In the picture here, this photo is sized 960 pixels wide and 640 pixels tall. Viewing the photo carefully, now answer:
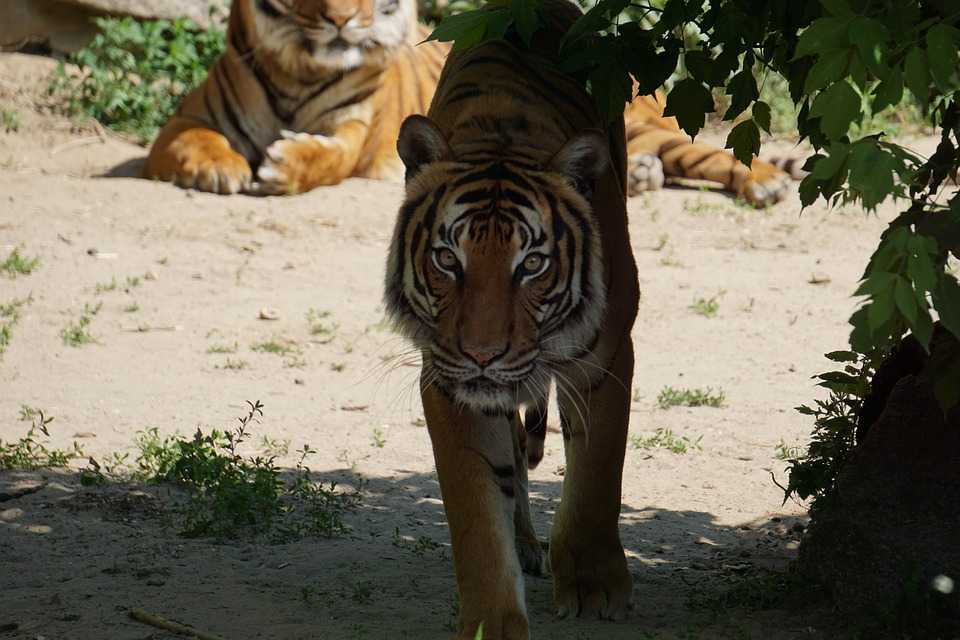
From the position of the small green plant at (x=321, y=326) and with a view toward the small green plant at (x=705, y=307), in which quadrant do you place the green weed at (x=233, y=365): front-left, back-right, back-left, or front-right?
back-right

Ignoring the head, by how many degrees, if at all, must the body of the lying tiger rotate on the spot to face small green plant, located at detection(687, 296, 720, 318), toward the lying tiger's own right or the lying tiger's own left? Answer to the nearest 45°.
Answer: approximately 90° to the lying tiger's own left

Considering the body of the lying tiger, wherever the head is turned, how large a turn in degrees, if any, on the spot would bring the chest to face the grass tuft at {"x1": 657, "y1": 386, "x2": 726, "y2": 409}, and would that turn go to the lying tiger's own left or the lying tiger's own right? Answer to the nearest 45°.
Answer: approximately 90° to the lying tiger's own left

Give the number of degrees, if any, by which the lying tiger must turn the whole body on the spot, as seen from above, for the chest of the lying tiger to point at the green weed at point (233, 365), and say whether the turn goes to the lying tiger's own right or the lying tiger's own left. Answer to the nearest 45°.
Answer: approximately 45° to the lying tiger's own left

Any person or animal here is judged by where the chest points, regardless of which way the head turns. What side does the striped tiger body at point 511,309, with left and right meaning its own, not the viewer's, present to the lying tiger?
back

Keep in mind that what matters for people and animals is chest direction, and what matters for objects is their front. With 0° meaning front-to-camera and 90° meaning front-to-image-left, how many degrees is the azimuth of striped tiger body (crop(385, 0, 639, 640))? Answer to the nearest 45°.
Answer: approximately 0°

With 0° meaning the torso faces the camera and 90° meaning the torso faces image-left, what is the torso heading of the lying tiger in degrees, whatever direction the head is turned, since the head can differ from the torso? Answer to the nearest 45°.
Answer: approximately 45°

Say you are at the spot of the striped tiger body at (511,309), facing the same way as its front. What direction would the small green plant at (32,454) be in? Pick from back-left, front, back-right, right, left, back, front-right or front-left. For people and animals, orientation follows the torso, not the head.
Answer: back-right
